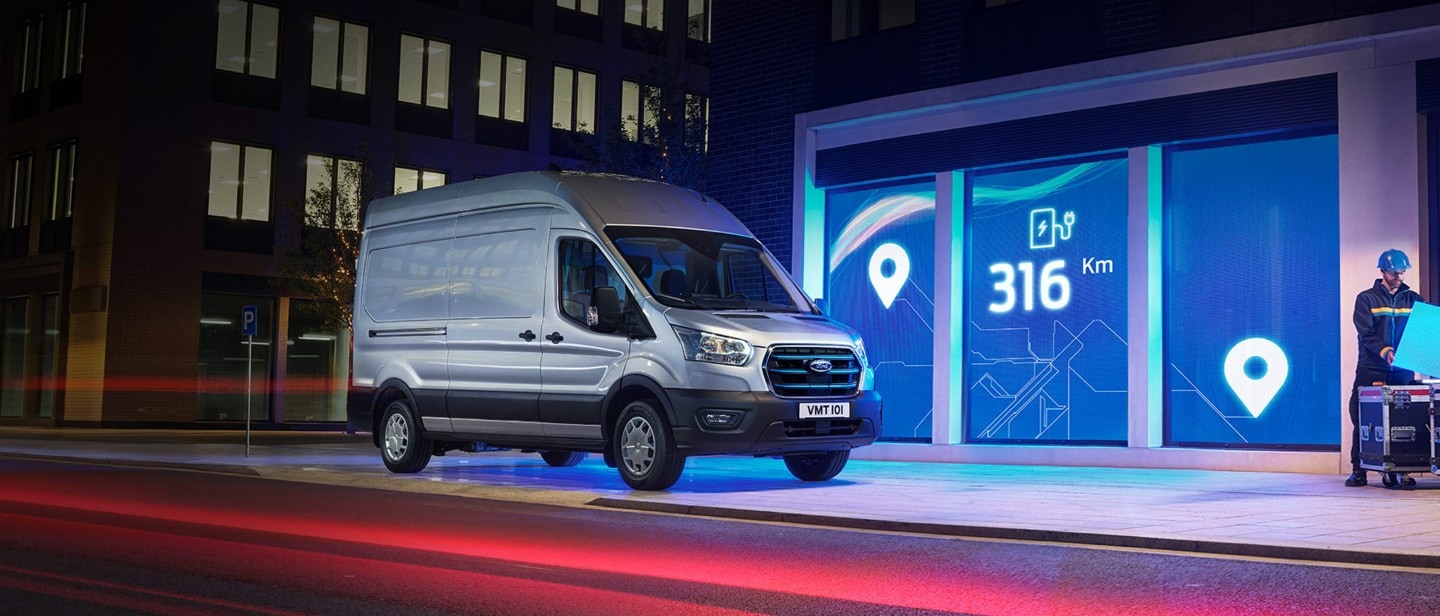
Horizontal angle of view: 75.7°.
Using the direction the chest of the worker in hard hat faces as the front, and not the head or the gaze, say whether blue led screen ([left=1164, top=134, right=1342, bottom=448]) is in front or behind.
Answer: behind

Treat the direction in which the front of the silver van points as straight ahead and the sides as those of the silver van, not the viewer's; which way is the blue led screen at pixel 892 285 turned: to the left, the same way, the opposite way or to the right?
to the right

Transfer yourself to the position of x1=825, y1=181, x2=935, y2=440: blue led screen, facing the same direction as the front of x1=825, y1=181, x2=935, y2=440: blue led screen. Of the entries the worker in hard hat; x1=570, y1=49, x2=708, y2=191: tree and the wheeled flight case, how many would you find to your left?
2

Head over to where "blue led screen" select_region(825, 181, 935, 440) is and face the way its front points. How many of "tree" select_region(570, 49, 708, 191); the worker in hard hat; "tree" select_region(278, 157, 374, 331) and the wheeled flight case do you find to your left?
2

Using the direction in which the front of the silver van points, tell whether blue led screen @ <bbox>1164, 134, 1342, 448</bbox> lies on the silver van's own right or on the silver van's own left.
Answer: on the silver van's own left

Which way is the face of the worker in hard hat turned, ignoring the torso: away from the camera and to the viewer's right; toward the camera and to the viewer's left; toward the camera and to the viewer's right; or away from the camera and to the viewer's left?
toward the camera and to the viewer's right

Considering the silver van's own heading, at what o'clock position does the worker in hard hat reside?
The worker in hard hat is roughly at 11 o'clock from the silver van.

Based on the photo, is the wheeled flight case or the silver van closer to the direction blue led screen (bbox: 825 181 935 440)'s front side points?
the silver van

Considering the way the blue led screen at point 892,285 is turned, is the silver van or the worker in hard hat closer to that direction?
the silver van
